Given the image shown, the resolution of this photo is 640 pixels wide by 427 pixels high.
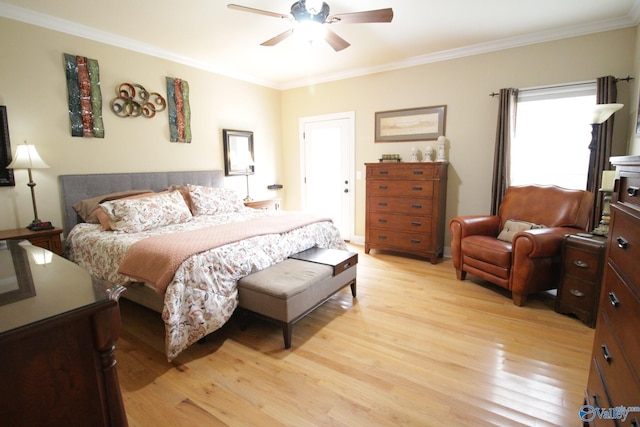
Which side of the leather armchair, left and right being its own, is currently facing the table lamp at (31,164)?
front

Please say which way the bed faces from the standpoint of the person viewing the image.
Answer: facing the viewer and to the right of the viewer

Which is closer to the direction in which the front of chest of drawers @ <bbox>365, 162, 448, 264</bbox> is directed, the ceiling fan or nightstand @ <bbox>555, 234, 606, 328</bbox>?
the ceiling fan

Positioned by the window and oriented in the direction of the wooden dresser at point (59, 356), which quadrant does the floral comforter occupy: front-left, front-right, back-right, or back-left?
front-right

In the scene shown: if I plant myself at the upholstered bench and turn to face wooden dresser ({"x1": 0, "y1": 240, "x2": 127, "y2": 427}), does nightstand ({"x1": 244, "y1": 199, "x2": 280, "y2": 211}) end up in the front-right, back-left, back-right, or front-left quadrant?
back-right

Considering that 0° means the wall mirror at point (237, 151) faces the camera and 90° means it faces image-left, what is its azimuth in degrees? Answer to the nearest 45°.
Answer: approximately 315°

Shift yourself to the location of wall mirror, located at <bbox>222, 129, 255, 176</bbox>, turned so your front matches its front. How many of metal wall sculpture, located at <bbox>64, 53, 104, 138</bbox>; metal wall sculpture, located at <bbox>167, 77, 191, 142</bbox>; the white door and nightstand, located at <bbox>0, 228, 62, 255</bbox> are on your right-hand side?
3

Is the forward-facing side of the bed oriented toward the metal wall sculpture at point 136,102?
no

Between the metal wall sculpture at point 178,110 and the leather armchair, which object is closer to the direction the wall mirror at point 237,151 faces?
the leather armchair

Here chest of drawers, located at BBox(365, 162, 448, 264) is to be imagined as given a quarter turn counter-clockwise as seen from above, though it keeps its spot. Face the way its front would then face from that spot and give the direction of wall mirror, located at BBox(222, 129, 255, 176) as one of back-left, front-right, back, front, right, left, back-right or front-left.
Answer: back-right

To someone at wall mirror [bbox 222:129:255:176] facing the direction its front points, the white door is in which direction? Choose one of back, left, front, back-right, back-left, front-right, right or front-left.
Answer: front-left

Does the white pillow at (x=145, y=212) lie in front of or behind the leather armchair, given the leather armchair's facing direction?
in front

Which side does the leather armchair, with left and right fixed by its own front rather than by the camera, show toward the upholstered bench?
front

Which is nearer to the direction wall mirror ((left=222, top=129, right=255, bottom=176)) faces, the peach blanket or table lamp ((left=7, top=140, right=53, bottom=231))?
the peach blanket

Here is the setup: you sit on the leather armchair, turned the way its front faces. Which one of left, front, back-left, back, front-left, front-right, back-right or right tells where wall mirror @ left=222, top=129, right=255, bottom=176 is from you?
front-right
